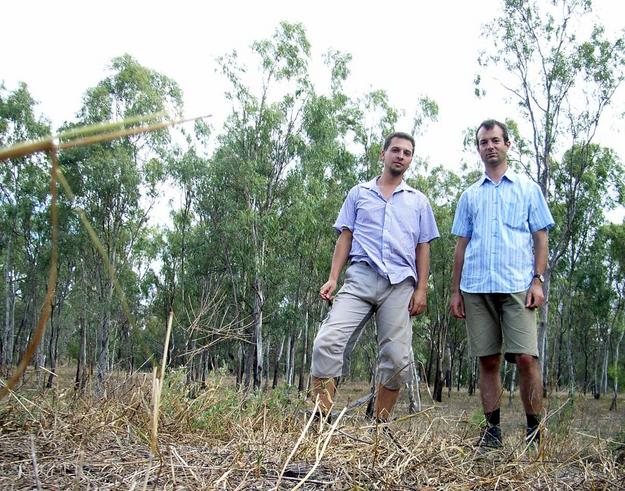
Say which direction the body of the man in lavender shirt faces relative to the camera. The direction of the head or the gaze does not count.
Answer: toward the camera

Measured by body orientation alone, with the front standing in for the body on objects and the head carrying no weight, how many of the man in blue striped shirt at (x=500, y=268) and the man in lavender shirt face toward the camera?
2

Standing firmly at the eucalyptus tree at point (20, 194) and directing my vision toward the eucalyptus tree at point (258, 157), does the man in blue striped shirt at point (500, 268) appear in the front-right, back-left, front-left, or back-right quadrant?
front-right

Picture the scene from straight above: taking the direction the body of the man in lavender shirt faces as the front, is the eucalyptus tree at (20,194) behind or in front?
behind

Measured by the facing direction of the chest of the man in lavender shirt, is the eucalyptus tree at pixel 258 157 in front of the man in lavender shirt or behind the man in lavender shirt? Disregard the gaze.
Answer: behind
